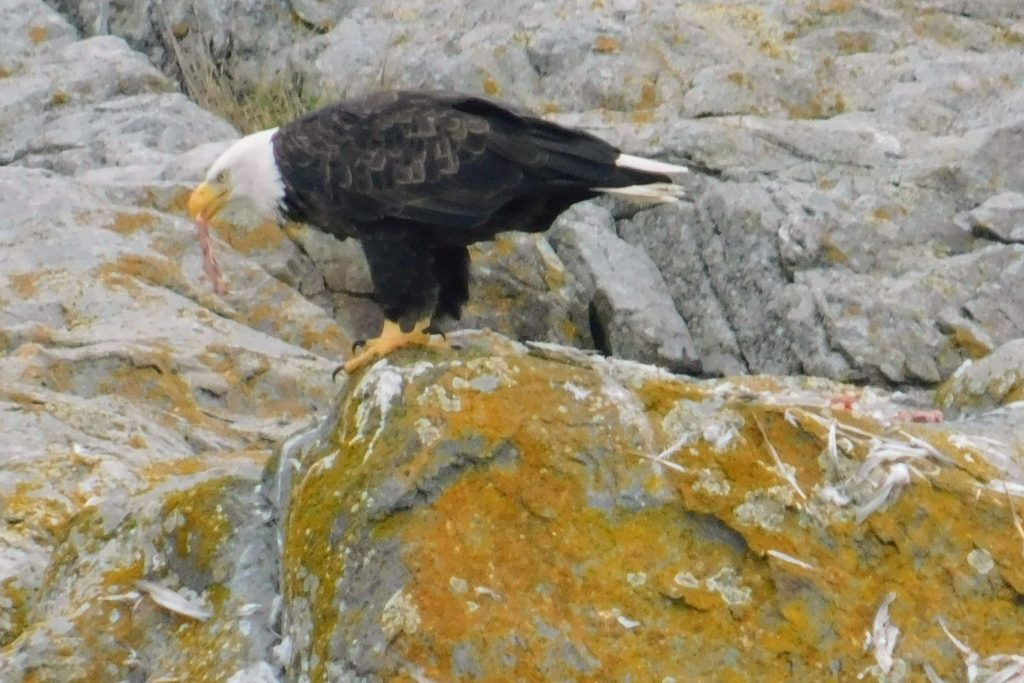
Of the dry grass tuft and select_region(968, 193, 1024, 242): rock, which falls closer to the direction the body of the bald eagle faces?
the dry grass tuft

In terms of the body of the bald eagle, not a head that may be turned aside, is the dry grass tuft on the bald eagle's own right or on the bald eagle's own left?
on the bald eagle's own right

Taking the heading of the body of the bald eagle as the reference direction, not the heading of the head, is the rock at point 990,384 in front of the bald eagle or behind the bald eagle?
behind

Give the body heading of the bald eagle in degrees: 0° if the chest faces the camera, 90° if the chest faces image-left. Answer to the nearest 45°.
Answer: approximately 90°

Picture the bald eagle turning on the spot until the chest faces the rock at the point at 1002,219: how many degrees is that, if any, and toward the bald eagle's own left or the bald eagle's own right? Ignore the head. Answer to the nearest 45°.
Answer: approximately 135° to the bald eagle's own right
